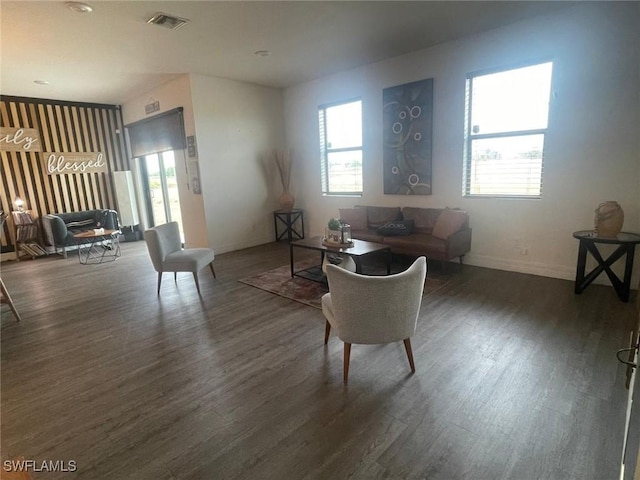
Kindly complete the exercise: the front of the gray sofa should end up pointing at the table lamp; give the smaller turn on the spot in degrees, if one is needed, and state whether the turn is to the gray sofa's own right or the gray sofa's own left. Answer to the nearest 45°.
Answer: approximately 135° to the gray sofa's own right

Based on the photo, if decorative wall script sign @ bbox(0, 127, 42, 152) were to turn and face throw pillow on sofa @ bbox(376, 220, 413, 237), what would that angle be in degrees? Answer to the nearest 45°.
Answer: approximately 45° to its left

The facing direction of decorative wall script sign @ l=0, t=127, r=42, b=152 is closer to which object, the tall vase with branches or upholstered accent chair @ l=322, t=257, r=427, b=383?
the upholstered accent chair

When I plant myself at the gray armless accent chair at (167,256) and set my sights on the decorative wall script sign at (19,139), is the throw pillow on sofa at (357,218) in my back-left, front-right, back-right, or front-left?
back-right

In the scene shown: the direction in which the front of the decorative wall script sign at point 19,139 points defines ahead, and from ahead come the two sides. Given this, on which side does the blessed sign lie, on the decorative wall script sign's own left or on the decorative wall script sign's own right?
on the decorative wall script sign's own left

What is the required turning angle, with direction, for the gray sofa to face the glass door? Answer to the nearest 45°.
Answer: approximately 45° to its left
